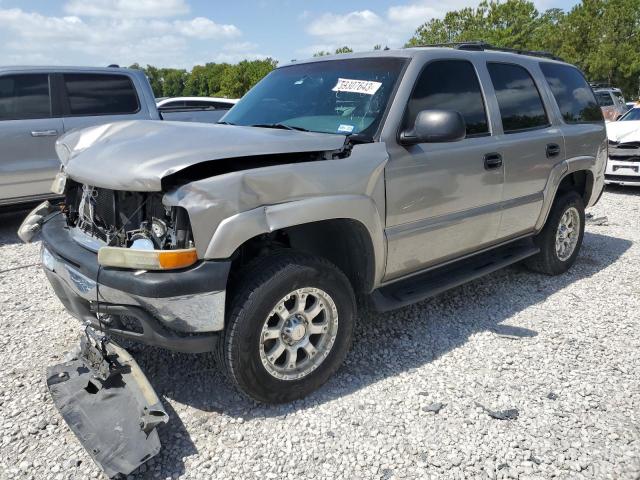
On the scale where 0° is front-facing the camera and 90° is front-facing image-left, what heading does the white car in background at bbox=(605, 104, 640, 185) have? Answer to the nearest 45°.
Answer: approximately 45°

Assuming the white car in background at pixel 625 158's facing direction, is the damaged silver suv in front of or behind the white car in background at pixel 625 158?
in front

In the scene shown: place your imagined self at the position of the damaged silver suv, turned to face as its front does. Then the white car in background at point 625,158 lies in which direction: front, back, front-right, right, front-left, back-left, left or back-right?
back

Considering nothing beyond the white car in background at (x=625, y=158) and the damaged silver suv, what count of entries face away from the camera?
0

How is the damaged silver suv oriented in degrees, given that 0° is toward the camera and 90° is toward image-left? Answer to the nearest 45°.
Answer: approximately 45°

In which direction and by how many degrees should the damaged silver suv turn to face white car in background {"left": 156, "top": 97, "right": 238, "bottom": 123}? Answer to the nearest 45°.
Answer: approximately 135° to its right
